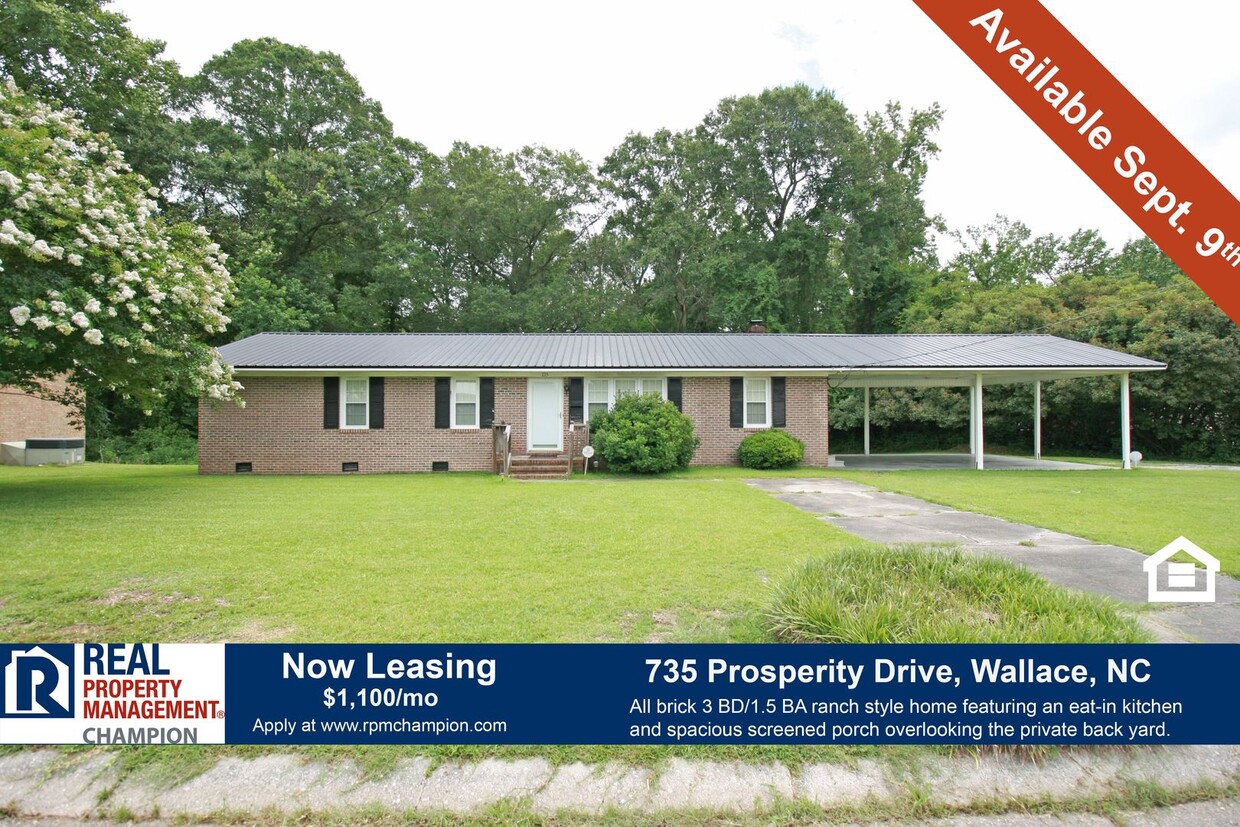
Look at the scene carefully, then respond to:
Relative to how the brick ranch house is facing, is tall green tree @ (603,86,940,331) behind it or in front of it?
behind

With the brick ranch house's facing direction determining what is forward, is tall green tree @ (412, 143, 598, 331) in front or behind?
behind

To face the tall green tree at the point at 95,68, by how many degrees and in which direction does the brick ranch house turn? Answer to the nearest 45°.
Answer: approximately 90° to its right

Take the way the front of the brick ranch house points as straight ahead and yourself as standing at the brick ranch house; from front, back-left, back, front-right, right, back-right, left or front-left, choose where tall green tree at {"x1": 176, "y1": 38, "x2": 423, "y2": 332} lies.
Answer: back-right

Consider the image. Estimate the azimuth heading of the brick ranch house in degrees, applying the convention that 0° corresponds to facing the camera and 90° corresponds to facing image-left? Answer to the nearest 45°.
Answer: approximately 0°

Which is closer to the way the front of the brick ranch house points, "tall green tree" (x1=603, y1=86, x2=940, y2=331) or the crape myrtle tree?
the crape myrtle tree

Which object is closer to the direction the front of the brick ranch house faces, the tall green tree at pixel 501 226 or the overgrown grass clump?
the overgrown grass clump
